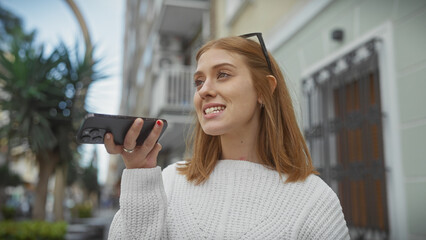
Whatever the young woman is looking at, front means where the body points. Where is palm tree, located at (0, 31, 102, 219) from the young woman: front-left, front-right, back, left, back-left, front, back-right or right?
right

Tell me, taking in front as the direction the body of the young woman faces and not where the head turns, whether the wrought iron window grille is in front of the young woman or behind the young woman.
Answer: behind

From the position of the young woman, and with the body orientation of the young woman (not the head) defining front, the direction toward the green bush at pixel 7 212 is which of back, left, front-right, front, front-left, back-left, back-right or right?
right

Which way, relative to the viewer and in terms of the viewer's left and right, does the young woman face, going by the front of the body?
facing the viewer and to the left of the viewer

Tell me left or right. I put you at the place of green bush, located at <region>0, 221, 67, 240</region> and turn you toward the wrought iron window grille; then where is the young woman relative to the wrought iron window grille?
right

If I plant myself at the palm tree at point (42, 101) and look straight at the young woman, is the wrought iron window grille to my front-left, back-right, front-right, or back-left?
front-left

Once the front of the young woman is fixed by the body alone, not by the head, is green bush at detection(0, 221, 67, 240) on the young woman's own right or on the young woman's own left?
on the young woman's own right

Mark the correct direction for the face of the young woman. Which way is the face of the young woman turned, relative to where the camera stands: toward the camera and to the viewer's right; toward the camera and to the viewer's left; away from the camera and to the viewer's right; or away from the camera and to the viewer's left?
toward the camera and to the viewer's left
